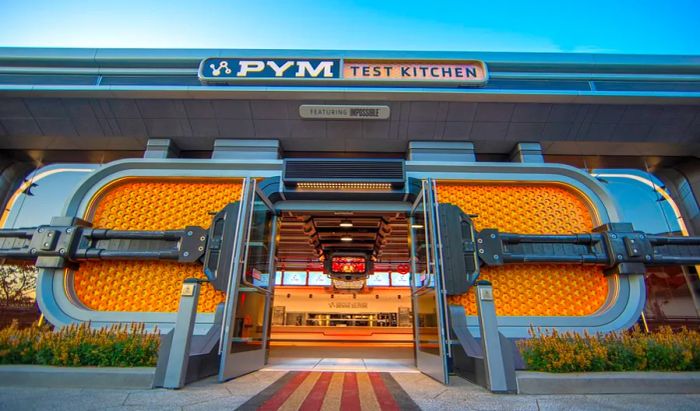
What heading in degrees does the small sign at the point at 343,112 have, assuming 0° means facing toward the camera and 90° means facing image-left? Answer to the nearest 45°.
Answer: approximately 0°

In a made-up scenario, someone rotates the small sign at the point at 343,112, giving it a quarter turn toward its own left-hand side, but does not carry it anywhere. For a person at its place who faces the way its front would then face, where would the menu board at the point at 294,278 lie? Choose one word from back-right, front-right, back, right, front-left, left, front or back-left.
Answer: left

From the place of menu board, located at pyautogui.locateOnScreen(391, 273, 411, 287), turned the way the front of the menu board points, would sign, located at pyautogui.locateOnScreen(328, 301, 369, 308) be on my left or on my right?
on my right

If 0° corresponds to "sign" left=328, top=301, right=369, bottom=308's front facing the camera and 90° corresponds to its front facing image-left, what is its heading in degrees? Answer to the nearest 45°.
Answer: approximately 0°
